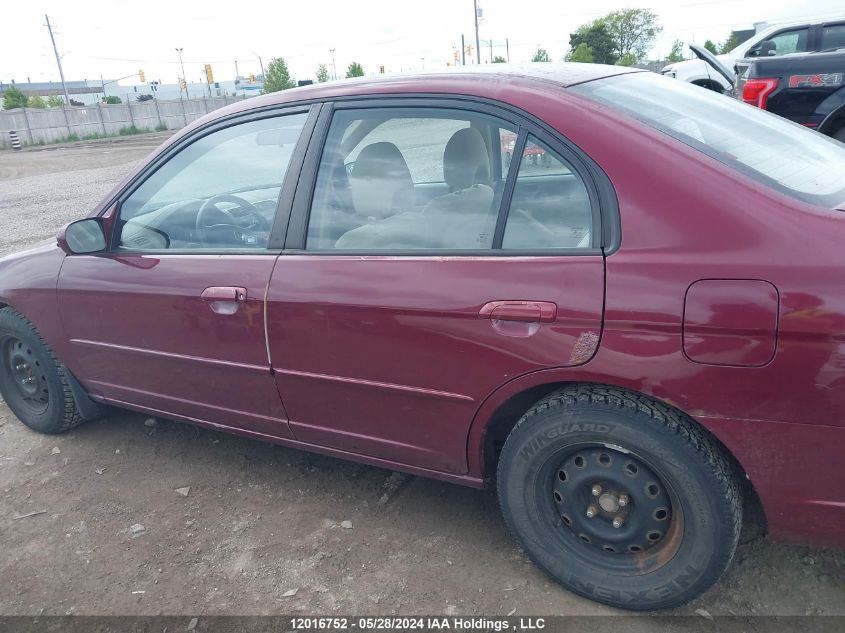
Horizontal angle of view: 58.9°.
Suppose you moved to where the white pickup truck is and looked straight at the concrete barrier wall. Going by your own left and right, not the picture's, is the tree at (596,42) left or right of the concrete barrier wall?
right

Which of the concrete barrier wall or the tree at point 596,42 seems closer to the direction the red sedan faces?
the concrete barrier wall

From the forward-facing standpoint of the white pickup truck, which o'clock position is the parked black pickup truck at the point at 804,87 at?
The parked black pickup truck is roughly at 9 o'clock from the white pickup truck.

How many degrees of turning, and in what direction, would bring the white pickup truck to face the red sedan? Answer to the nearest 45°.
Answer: approximately 90° to its left

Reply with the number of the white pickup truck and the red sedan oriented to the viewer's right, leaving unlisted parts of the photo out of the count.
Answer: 0

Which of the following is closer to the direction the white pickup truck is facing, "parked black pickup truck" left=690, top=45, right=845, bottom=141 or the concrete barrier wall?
the concrete barrier wall

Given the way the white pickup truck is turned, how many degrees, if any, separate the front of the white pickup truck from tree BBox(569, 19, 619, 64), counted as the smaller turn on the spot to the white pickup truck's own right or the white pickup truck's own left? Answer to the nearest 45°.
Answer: approximately 90° to the white pickup truck's own right

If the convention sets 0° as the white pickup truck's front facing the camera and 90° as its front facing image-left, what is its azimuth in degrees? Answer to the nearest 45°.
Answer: approximately 90°

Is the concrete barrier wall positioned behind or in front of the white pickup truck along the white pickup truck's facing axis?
in front

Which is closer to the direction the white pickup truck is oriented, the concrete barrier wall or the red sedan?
the concrete barrier wall

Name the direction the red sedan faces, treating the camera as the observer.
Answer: facing away from the viewer and to the left of the viewer

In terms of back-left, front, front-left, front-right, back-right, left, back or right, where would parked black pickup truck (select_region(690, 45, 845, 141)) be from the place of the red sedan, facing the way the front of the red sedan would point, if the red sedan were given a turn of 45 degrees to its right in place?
front-right

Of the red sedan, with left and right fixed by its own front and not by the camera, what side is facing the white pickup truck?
right

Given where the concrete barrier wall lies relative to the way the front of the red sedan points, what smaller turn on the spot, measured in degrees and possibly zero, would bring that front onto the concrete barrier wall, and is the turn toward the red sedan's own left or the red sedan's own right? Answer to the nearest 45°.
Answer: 0° — it already faces it
